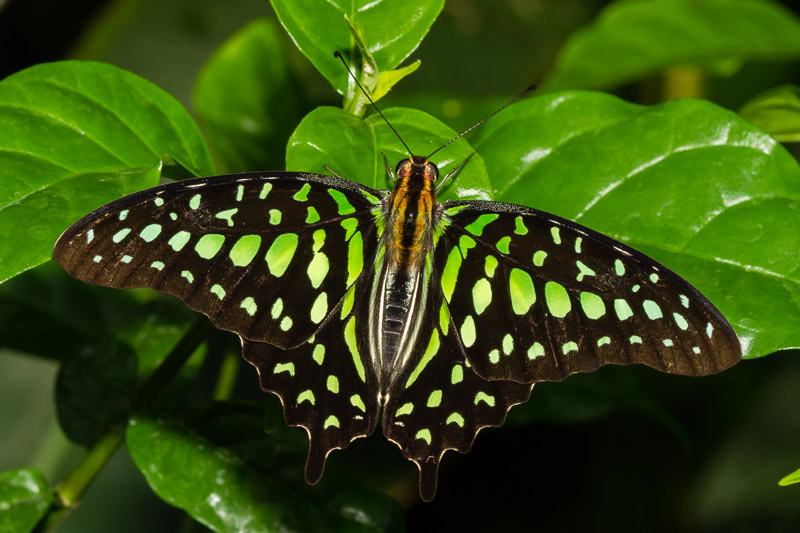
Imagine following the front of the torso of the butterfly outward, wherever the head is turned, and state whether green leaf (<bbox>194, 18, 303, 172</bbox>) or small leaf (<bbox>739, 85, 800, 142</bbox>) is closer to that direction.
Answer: the green leaf

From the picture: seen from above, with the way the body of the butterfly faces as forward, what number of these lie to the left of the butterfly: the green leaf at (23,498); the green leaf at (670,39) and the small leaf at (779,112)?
1

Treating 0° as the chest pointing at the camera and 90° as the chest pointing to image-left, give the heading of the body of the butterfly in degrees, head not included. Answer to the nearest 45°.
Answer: approximately 180°

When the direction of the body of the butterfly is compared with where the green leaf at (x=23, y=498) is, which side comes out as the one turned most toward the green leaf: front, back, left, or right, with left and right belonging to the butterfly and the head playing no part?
left

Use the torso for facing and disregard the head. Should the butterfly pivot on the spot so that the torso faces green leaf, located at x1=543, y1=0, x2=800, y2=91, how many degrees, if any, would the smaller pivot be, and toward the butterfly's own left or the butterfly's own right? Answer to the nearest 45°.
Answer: approximately 45° to the butterfly's own right

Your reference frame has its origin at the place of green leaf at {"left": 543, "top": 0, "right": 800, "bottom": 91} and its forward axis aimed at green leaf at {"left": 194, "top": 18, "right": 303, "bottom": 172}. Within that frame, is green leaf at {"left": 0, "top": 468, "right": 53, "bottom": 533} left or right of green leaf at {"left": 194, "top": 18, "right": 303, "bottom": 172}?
left

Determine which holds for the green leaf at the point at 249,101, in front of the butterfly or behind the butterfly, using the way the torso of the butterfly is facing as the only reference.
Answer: in front

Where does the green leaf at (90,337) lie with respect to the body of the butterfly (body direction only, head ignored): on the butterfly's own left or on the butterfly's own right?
on the butterfly's own left

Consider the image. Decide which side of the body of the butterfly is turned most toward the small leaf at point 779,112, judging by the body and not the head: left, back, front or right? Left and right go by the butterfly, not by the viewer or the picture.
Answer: right
